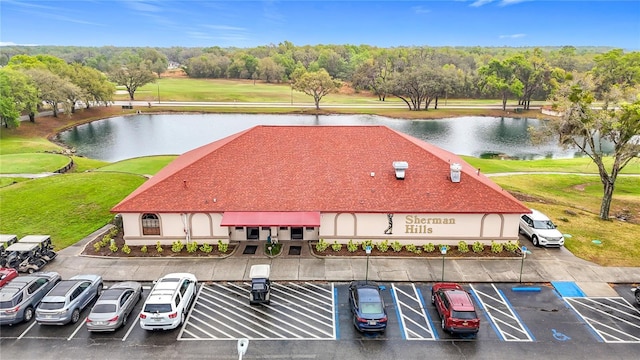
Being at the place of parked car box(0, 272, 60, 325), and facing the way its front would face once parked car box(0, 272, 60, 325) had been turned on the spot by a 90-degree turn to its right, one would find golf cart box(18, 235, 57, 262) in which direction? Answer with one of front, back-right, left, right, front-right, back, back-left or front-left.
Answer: back-left

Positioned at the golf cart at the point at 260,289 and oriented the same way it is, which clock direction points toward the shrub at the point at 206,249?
The shrub is roughly at 11 o'clock from the golf cart.

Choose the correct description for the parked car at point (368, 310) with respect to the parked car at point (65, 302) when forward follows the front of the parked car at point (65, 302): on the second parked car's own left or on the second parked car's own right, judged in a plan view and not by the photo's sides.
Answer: on the second parked car's own right

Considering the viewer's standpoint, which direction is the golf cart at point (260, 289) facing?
facing away from the viewer

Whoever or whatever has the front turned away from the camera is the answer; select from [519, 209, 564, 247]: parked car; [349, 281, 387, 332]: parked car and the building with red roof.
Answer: [349, 281, 387, 332]: parked car

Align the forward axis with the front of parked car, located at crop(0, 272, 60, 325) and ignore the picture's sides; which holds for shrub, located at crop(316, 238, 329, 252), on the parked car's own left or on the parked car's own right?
on the parked car's own right

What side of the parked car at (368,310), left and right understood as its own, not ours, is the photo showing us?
back

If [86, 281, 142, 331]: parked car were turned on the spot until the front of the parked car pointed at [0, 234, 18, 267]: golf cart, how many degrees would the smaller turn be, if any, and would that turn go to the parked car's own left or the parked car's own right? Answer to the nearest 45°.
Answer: approximately 90° to the parked car's own left

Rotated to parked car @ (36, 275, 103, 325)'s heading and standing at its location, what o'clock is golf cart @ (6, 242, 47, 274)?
The golf cart is roughly at 10 o'clock from the parked car.

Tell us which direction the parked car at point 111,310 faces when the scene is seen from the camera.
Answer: facing away from the viewer and to the right of the viewer

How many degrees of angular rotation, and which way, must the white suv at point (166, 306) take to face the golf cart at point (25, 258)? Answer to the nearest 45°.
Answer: approximately 90° to its left

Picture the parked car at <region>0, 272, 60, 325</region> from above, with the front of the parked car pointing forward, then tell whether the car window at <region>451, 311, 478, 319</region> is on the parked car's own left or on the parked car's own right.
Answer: on the parked car's own right

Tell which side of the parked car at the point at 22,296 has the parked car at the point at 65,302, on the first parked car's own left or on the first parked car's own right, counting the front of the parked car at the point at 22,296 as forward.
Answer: on the first parked car's own right

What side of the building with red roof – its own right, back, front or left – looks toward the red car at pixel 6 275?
right

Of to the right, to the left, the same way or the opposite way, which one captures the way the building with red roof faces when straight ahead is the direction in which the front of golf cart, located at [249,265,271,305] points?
the opposite way

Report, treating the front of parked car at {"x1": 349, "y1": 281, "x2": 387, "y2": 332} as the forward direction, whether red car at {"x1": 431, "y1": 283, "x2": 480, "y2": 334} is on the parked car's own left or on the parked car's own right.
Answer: on the parked car's own right

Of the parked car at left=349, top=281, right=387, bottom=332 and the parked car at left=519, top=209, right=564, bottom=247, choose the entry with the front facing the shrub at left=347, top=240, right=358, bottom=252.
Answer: the parked car at left=349, top=281, right=387, bottom=332

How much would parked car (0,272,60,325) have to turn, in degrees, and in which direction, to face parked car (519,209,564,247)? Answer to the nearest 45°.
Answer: approximately 45° to its right

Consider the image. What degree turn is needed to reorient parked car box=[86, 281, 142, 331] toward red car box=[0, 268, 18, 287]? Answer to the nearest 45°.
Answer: approximately 90° to its left
